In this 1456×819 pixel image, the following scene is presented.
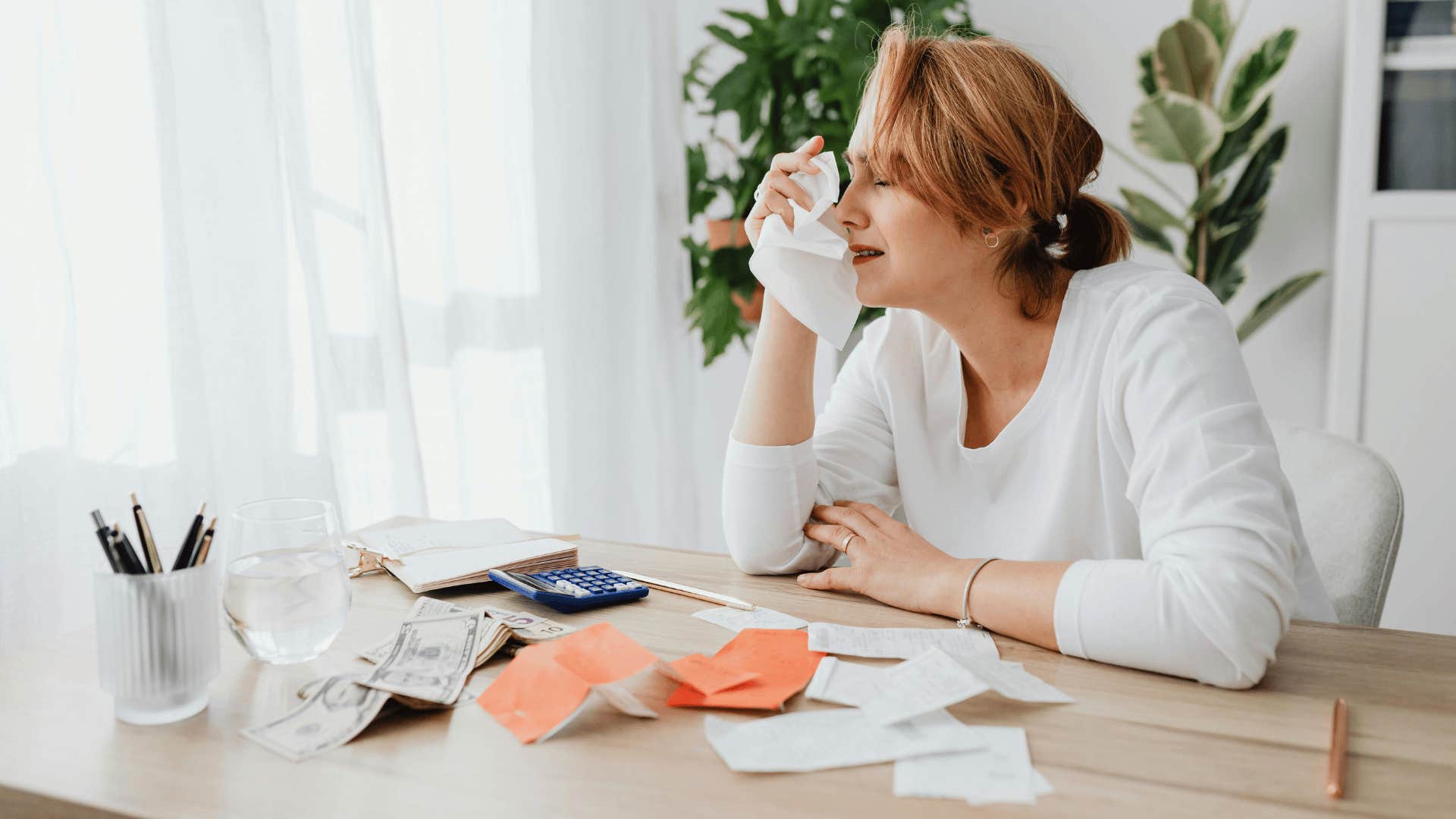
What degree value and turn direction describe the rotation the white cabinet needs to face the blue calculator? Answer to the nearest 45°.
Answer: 0° — it already faces it

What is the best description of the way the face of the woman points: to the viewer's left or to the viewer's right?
to the viewer's left

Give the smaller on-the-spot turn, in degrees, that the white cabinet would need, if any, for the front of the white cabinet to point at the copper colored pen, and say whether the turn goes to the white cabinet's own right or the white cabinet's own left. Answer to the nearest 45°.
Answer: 0° — it already faces it

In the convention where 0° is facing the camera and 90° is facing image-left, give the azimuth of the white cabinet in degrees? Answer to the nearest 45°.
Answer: approximately 0°

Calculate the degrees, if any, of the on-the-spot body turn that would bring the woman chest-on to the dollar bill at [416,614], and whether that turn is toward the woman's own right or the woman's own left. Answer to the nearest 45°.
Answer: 0° — they already face it

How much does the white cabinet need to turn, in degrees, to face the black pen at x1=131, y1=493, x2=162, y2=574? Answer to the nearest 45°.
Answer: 0° — it already faces it

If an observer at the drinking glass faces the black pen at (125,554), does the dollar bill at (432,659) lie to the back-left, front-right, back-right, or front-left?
back-left

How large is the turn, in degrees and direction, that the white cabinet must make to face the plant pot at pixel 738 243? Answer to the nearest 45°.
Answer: approximately 90° to its right

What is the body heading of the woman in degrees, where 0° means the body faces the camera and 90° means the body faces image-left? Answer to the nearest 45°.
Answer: approximately 45°
